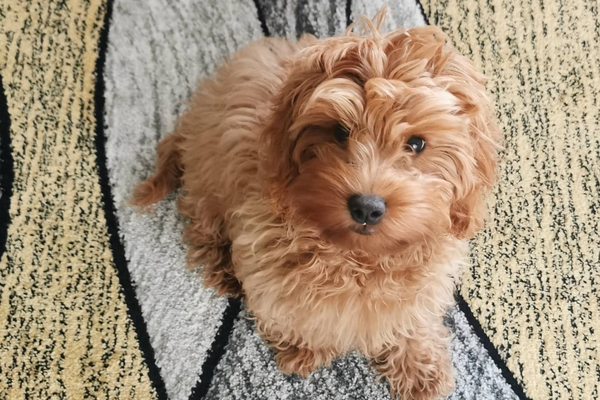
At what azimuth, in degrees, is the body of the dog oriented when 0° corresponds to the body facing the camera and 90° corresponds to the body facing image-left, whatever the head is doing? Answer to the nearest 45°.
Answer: approximately 315°
